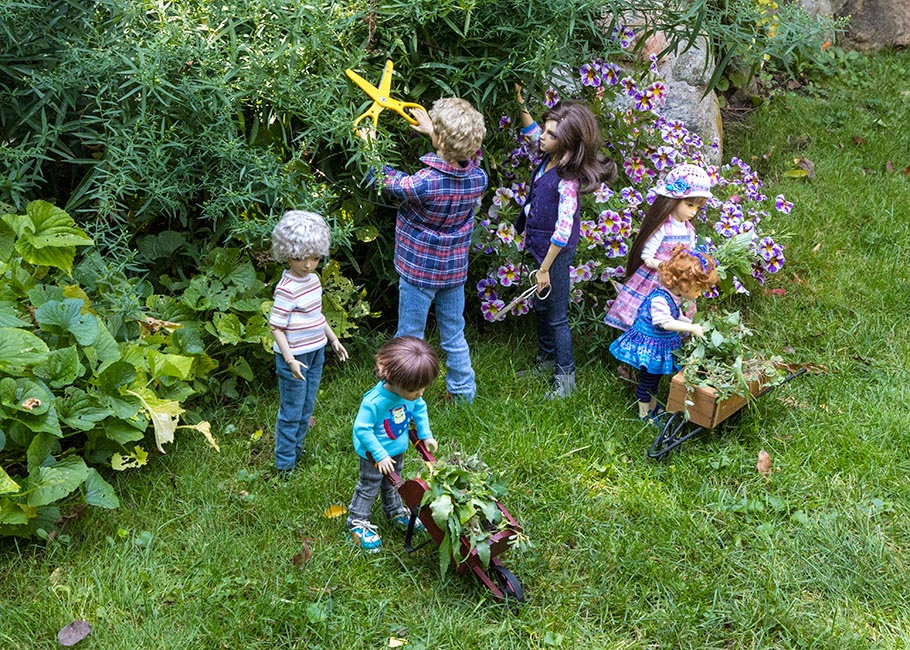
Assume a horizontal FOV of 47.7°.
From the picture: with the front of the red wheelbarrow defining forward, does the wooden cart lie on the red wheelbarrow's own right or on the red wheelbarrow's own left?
on the red wheelbarrow's own left

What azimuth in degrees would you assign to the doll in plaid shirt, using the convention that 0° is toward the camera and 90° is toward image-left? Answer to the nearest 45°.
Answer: approximately 135°

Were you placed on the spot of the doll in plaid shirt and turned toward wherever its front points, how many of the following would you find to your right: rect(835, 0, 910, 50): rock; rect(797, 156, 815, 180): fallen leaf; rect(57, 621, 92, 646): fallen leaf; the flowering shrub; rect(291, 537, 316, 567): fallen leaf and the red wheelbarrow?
3

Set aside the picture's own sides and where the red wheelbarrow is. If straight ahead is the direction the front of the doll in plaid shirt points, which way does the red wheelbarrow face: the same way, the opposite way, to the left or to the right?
the opposite way

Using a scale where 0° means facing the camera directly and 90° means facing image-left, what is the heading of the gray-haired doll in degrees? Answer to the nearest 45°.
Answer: approximately 315°
